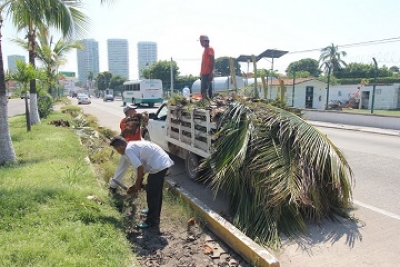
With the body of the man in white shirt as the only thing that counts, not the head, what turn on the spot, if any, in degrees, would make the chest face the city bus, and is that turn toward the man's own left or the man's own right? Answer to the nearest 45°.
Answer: approximately 90° to the man's own right

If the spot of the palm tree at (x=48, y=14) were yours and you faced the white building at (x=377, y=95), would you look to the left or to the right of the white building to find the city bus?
left

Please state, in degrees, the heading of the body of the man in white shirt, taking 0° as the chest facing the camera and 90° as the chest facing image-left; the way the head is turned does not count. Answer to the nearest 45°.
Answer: approximately 90°

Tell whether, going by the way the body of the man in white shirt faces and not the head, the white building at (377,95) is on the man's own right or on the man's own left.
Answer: on the man's own right

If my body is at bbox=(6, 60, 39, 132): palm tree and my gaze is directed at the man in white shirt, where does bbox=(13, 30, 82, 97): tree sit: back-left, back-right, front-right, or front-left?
back-left

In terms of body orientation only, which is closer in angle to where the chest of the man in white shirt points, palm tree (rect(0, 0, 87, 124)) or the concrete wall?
the palm tree

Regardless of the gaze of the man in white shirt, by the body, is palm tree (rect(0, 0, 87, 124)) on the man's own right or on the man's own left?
on the man's own right

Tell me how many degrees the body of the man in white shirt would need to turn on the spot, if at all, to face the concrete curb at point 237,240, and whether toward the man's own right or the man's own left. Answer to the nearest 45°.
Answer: approximately 135° to the man's own left
